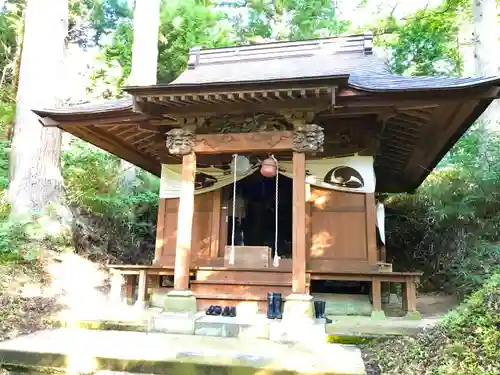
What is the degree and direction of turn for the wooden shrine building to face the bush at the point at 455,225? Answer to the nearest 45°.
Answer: approximately 135° to its left

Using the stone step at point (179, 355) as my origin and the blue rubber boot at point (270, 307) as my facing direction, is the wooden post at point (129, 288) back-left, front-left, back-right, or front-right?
front-left

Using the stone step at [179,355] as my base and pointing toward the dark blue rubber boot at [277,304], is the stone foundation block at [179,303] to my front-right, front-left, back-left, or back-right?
front-left

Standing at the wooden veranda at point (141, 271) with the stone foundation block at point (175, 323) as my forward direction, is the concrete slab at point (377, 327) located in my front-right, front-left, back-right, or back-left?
front-left

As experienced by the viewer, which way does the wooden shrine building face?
facing the viewer

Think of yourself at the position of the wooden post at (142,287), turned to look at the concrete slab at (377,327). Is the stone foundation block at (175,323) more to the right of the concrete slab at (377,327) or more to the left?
right
